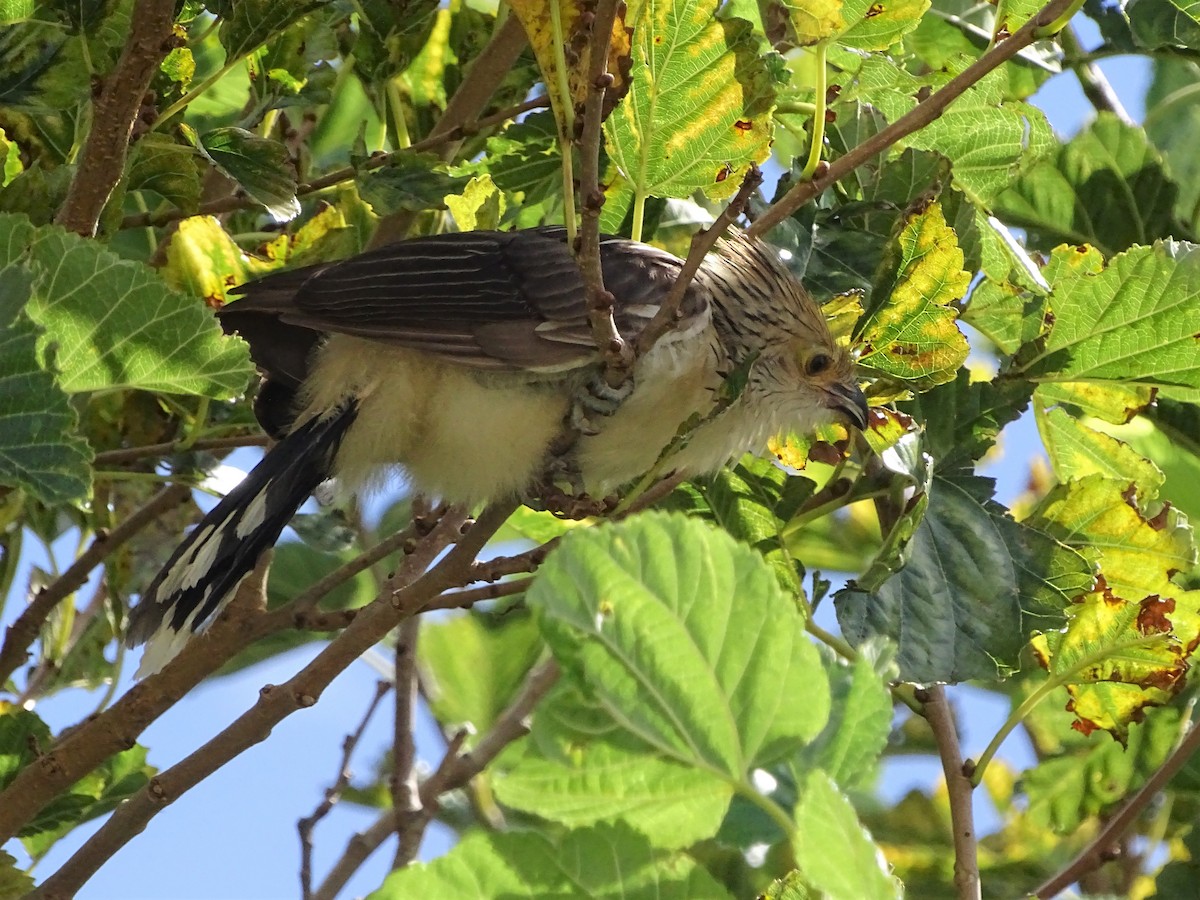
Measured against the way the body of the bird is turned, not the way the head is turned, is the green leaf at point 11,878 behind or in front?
behind

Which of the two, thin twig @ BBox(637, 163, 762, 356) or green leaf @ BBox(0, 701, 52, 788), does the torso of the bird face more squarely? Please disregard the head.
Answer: the thin twig

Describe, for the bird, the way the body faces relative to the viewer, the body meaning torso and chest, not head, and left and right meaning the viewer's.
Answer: facing to the right of the viewer

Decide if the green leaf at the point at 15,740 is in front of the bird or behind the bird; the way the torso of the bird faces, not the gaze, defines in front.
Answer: behind

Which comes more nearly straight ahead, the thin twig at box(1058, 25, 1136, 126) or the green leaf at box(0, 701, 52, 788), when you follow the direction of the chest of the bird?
the thin twig

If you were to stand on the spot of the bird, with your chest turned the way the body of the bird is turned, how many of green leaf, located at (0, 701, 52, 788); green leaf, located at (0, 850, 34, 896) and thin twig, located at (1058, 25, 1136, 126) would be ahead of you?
1

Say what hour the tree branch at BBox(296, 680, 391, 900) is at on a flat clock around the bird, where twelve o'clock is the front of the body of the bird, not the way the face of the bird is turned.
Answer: The tree branch is roughly at 6 o'clock from the bird.

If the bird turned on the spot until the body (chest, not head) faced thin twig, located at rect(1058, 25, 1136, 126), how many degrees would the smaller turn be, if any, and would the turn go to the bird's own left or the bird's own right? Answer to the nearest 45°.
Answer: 0° — it already faces it

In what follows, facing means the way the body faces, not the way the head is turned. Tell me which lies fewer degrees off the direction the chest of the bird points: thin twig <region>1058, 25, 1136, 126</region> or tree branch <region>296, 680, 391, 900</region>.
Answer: the thin twig
